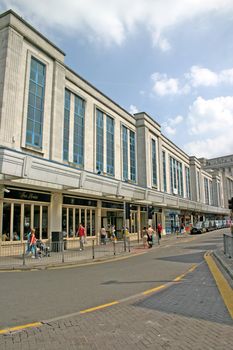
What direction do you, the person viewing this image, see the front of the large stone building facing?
facing the viewer and to the right of the viewer

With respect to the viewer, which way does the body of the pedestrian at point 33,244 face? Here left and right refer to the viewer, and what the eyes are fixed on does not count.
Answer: facing to the right of the viewer

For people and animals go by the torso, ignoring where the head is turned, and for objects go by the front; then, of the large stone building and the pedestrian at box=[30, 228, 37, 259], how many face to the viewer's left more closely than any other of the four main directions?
0
